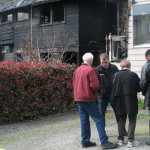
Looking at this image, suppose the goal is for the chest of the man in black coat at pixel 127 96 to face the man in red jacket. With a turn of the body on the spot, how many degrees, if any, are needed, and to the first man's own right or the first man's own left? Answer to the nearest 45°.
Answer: approximately 90° to the first man's own left

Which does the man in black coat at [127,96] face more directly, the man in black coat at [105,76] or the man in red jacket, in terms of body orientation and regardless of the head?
the man in black coat

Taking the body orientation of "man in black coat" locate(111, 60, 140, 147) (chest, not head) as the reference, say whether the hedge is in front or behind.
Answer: in front

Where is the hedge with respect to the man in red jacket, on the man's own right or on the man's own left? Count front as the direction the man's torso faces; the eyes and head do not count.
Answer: on the man's own left

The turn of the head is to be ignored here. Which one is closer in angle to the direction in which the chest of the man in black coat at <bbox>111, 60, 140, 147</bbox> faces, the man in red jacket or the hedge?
the hedge

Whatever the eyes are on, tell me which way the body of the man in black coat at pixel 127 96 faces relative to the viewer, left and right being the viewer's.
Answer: facing away from the viewer

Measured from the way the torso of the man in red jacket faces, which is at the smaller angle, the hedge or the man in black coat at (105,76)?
the man in black coat

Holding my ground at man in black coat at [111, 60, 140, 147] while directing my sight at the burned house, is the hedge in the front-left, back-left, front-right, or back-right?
front-left

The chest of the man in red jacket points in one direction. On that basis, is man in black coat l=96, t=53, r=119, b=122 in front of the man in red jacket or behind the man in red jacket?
in front

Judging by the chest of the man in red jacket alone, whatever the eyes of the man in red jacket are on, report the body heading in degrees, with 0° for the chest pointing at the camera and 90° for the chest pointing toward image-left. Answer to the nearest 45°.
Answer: approximately 225°

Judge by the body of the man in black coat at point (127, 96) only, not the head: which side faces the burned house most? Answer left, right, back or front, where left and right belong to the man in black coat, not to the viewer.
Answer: front

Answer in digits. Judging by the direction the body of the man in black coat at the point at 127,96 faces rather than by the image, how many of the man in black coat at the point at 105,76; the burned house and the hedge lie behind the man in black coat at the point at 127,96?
0

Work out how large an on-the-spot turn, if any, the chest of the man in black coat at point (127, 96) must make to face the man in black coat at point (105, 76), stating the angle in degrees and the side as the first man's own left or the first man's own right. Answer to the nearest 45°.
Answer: approximately 45° to the first man's own left

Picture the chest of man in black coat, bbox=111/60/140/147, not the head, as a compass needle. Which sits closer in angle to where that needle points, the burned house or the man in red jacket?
the burned house

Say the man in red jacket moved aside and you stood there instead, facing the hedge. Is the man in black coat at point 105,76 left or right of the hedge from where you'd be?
right

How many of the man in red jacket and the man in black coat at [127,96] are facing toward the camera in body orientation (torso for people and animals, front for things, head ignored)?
0
